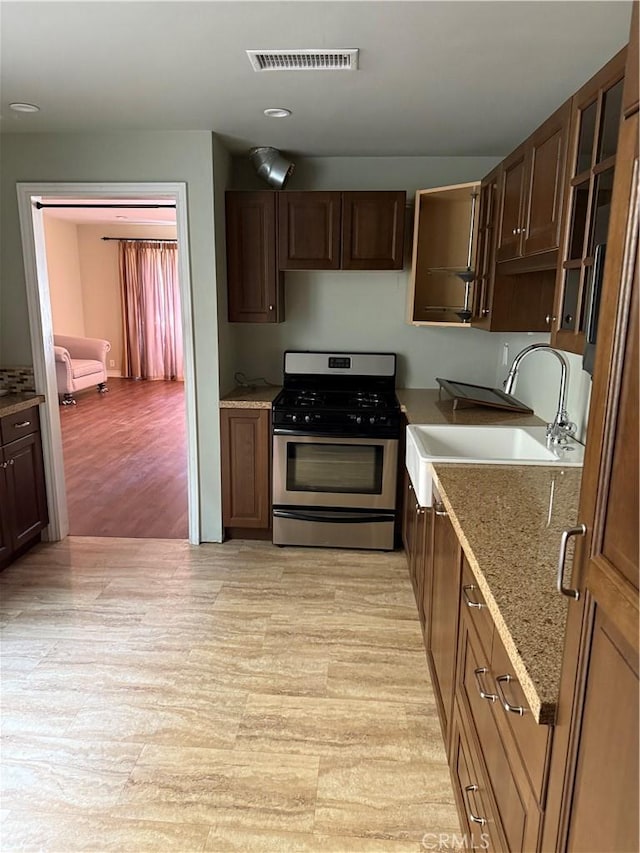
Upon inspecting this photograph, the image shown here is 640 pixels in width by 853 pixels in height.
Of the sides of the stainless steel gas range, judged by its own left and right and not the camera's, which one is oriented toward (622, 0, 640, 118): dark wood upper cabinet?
front

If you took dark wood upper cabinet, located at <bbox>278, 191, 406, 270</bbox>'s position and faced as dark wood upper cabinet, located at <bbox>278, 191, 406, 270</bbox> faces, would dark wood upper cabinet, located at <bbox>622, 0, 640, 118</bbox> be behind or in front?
in front

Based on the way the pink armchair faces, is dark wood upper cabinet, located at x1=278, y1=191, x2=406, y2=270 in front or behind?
in front

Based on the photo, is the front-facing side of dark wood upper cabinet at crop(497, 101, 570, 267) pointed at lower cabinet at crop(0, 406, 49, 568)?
yes

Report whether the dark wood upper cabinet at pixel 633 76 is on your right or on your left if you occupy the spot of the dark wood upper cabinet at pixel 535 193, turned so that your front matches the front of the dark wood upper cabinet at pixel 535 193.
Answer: on your left

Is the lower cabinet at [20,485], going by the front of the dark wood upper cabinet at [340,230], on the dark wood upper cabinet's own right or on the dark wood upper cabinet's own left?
on the dark wood upper cabinet's own right

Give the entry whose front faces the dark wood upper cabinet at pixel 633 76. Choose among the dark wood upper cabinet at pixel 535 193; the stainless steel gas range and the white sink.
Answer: the stainless steel gas range

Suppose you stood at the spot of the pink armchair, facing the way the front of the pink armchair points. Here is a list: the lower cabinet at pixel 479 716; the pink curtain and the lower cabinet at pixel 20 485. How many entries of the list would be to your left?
1

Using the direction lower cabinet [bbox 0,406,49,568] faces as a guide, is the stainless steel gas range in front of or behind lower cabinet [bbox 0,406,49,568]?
in front

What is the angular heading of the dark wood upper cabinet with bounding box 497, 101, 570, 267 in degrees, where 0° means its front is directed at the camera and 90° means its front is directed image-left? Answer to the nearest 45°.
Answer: approximately 90°

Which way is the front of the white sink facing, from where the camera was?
facing to the left of the viewer

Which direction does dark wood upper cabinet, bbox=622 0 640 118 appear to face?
to the viewer's left

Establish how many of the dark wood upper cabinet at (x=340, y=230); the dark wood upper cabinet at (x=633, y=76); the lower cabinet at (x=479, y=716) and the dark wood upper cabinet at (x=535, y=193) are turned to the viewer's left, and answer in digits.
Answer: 3

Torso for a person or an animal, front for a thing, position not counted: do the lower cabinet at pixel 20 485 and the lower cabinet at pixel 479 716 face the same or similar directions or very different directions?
very different directions

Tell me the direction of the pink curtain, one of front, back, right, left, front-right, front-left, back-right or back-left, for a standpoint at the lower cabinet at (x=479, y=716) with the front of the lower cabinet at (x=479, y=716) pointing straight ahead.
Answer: front-right

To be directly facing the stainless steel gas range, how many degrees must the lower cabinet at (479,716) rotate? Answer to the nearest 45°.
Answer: approximately 45° to its right
